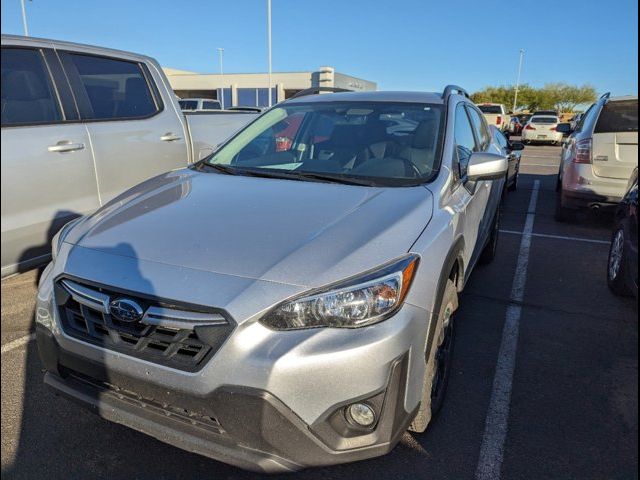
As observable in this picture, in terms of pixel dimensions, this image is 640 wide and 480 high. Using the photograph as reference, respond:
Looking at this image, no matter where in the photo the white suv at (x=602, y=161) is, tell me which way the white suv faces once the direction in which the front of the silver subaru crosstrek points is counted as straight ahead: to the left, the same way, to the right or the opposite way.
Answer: the opposite way

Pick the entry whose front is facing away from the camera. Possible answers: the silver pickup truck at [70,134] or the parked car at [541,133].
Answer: the parked car

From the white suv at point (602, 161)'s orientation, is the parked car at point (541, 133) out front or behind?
out front

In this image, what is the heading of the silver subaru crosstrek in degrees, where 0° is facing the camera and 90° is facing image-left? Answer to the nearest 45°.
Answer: approximately 45°

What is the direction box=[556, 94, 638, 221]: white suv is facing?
away from the camera

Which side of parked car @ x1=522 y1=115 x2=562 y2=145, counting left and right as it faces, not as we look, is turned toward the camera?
back

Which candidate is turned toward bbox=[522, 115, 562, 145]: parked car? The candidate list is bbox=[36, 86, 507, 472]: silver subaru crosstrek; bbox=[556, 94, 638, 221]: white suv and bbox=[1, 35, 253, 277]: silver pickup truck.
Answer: the white suv

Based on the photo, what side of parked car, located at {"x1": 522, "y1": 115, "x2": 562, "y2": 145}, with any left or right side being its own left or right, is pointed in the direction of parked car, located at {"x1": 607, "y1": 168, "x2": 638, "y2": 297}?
back

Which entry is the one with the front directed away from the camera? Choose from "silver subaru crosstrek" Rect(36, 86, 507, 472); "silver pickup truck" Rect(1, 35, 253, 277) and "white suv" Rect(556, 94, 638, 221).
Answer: the white suv

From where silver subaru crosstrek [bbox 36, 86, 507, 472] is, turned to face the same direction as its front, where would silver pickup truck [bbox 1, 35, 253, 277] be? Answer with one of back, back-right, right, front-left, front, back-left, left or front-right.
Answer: right

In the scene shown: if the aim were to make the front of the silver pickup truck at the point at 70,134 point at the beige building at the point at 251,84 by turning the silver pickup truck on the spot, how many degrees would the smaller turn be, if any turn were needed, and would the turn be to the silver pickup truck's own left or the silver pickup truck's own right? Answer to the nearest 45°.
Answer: approximately 135° to the silver pickup truck's own right

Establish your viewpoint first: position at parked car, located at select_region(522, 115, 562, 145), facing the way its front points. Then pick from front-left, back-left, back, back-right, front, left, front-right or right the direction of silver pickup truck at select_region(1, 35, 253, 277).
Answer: back

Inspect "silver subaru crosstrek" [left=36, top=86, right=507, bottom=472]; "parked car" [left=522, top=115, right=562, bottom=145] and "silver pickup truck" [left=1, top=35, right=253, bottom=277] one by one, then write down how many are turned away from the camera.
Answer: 1

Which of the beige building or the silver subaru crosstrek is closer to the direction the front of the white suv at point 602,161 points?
the beige building

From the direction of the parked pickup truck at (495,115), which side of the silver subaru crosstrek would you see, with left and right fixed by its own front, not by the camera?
back
